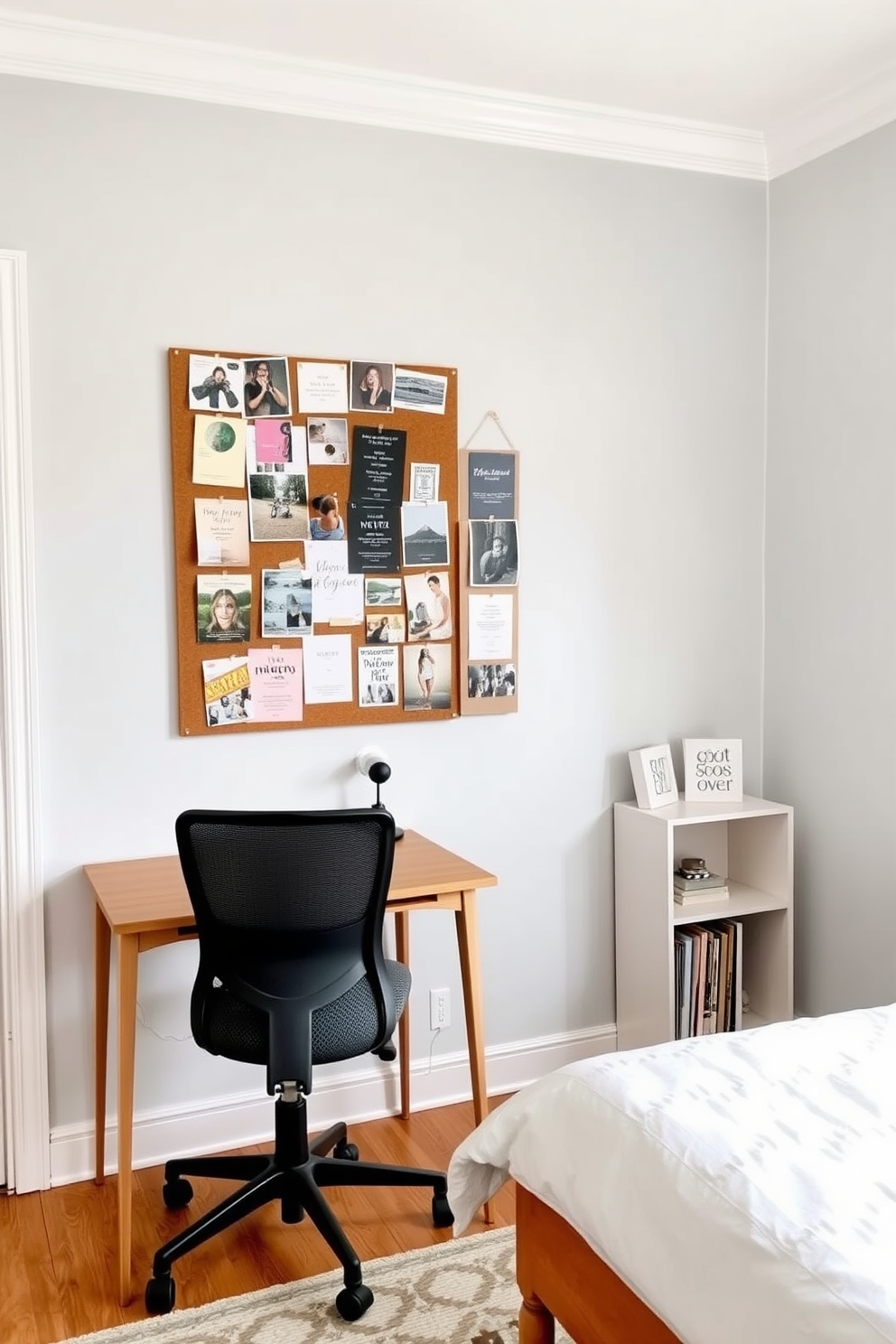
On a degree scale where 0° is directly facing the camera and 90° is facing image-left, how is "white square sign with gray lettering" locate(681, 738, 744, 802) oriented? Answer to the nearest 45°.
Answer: approximately 0°

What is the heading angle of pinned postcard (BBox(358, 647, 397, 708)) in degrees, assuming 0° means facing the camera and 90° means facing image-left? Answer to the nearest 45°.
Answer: approximately 0°

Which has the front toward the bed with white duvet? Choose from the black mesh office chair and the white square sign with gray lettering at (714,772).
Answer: the white square sign with gray lettering

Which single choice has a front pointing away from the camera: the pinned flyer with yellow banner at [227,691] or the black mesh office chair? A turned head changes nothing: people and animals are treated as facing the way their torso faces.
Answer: the black mesh office chair

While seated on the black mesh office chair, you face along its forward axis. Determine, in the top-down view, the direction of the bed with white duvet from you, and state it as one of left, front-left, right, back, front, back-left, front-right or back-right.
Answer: back-right

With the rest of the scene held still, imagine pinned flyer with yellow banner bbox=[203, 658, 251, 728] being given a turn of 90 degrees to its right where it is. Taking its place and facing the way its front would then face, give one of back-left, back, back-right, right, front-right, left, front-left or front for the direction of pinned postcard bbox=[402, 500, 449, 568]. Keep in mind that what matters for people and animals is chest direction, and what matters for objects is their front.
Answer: back
